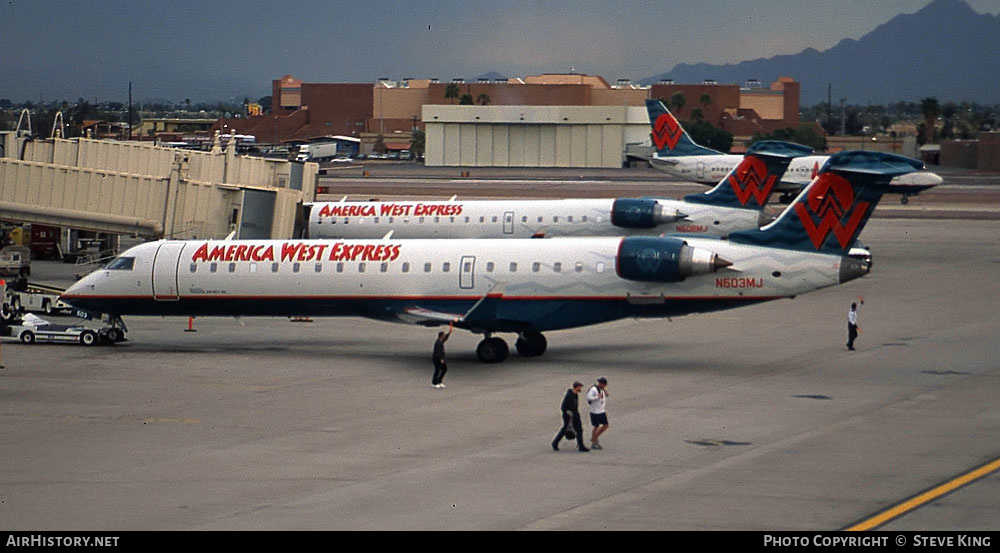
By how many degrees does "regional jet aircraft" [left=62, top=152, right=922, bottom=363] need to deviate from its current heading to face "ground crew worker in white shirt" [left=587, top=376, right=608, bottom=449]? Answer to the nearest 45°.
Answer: approximately 90° to its left

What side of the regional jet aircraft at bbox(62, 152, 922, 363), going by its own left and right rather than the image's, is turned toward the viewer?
left

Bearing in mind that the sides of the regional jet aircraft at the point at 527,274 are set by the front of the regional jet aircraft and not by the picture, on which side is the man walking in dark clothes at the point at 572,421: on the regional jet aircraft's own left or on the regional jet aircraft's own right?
on the regional jet aircraft's own left
